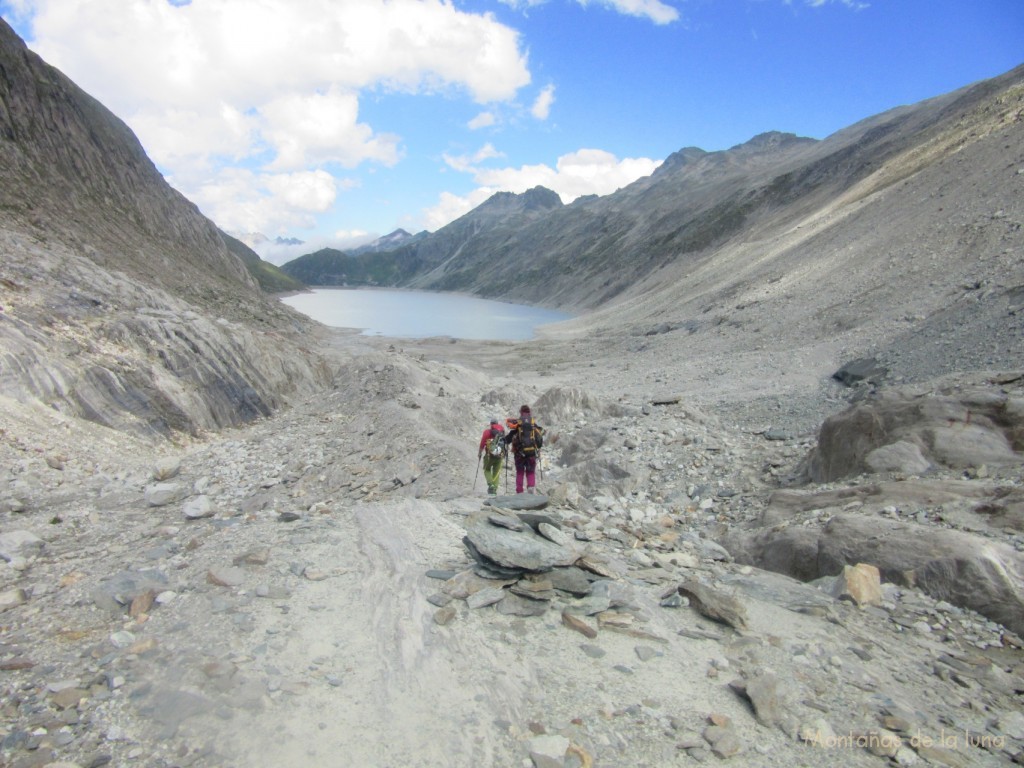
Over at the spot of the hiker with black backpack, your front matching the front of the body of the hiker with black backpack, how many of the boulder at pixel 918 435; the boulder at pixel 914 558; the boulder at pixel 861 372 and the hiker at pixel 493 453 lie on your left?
1

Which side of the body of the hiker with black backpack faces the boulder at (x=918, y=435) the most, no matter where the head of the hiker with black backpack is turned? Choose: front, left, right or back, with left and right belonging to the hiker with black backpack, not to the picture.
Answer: right

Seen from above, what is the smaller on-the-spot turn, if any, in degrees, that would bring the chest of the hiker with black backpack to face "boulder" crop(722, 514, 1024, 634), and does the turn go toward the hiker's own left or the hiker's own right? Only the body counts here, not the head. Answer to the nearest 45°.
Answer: approximately 135° to the hiker's own right

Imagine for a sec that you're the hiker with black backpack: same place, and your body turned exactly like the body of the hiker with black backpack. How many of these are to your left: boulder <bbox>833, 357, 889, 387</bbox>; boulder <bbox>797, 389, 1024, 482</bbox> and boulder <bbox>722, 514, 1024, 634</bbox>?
0

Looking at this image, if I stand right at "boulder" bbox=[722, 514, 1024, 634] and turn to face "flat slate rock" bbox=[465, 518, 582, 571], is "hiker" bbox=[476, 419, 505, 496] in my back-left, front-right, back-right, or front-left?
front-right

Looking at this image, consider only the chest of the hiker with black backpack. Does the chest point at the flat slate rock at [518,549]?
no

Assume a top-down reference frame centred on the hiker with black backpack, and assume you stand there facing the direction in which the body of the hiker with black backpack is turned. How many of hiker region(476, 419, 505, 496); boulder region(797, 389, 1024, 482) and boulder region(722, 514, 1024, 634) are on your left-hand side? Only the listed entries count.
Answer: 1

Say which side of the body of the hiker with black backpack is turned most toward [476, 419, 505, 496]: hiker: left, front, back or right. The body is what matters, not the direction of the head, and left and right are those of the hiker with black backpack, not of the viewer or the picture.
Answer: left

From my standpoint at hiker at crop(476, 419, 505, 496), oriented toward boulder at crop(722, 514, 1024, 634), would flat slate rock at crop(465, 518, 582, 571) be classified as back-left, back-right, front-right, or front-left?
front-right

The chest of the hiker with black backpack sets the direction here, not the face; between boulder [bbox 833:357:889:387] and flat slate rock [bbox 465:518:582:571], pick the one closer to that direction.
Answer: the boulder

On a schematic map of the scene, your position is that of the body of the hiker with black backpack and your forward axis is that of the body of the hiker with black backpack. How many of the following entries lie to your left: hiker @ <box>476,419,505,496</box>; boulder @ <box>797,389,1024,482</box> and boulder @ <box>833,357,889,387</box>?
1

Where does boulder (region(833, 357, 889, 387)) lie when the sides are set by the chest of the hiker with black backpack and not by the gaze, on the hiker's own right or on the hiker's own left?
on the hiker's own right

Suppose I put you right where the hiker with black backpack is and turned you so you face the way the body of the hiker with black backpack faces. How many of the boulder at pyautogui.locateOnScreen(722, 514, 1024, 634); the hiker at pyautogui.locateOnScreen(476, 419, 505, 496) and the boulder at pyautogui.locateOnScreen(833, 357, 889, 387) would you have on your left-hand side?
1

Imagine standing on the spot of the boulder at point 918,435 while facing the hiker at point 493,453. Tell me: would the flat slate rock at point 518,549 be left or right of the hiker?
left
